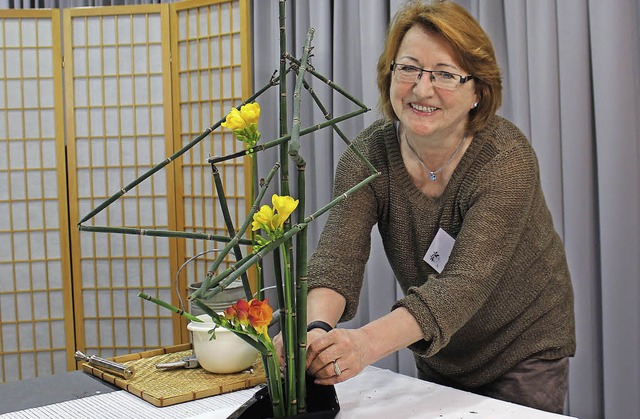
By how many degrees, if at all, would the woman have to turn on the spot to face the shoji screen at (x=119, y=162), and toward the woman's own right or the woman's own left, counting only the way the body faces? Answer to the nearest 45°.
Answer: approximately 90° to the woman's own right

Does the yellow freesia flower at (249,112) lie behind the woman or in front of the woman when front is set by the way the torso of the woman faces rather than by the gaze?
in front

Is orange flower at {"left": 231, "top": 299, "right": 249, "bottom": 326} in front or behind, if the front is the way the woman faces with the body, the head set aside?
in front

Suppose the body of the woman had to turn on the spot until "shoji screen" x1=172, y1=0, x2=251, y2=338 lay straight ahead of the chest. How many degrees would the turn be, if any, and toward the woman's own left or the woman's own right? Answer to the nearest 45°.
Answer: approximately 90° to the woman's own right

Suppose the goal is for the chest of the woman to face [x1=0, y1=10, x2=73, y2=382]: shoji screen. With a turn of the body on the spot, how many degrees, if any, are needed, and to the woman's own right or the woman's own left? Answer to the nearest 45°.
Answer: approximately 90° to the woman's own right

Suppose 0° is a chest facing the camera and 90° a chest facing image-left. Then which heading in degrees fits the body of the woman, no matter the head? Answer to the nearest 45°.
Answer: approximately 45°
